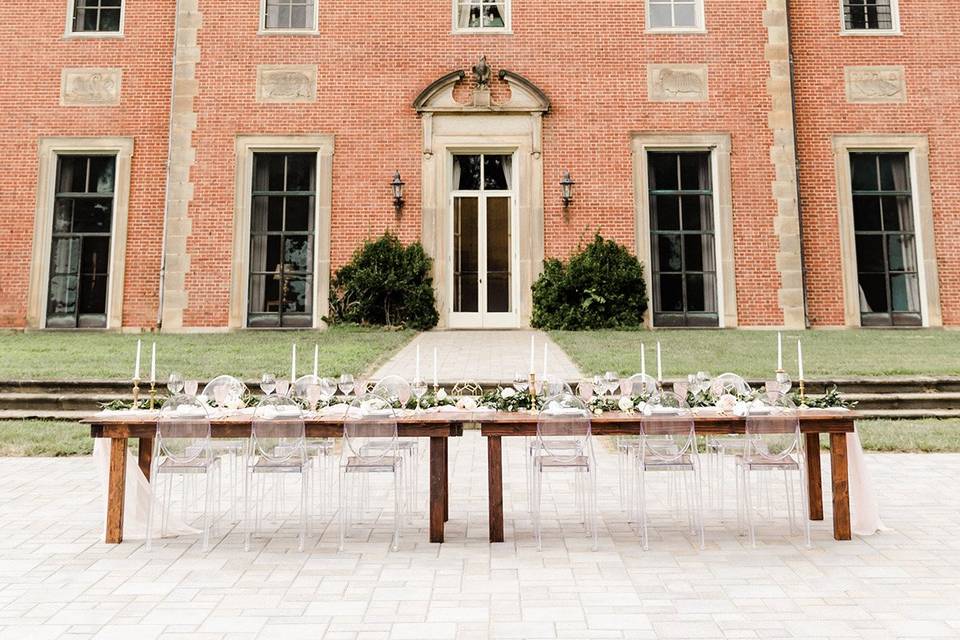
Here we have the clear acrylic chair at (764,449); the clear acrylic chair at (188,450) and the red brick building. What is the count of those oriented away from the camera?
2

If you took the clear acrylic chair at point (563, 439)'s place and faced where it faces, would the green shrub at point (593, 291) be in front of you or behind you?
in front

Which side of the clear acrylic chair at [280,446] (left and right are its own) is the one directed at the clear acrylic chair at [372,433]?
right

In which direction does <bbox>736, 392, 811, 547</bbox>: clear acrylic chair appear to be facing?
away from the camera

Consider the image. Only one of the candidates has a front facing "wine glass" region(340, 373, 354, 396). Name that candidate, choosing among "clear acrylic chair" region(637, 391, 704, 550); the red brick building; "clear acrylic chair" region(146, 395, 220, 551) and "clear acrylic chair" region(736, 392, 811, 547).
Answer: the red brick building

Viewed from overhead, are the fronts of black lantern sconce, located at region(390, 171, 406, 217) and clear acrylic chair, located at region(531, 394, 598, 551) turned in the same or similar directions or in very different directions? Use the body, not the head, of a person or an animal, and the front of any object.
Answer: very different directions

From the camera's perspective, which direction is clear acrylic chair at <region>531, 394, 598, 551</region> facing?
away from the camera

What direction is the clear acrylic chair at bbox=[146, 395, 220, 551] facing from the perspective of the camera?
away from the camera

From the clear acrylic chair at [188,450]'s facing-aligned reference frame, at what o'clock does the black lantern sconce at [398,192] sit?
The black lantern sconce is roughly at 1 o'clock from the clear acrylic chair.

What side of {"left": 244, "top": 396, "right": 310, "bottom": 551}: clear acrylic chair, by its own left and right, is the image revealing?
back

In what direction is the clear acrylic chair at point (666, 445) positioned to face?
away from the camera

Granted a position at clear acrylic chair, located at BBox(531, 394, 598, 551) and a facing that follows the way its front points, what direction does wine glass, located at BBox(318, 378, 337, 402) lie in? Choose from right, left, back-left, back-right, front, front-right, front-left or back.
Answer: left

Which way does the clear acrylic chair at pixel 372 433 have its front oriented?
away from the camera

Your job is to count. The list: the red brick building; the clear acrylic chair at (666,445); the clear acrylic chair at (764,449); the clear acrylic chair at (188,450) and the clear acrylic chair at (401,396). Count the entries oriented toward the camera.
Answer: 2

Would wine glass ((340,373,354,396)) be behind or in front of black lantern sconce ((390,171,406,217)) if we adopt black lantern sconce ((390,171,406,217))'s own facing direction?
in front

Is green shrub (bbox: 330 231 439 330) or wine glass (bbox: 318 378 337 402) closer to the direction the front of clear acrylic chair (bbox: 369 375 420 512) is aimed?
the wine glass
